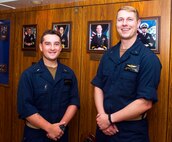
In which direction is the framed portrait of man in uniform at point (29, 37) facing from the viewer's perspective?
toward the camera

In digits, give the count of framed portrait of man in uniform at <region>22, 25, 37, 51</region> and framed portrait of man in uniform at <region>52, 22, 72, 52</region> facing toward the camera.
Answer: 2

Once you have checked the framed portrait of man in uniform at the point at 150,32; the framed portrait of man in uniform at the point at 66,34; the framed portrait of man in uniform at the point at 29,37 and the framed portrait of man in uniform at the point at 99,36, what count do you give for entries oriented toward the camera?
4

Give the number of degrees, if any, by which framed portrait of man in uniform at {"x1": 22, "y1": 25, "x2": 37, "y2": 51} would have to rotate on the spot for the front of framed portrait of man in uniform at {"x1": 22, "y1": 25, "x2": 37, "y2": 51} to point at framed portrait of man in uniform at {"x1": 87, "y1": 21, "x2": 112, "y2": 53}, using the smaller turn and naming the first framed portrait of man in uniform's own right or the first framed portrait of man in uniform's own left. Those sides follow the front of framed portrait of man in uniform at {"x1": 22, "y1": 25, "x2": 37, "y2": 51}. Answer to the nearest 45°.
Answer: approximately 45° to the first framed portrait of man in uniform's own left

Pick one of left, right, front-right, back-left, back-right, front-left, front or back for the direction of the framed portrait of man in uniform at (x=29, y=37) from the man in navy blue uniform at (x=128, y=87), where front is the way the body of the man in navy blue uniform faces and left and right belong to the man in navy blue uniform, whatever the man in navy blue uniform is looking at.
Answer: right

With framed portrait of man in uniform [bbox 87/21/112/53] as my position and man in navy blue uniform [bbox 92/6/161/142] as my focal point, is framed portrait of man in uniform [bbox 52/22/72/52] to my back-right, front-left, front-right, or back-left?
back-right

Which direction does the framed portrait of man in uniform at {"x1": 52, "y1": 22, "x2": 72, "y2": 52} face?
toward the camera

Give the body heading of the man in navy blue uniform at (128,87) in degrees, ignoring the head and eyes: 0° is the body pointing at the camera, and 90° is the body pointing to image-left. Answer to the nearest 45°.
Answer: approximately 45°

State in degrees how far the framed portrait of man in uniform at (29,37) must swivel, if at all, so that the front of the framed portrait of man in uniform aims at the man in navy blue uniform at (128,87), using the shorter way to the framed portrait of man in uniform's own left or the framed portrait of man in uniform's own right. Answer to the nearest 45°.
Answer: approximately 45° to the framed portrait of man in uniform's own left

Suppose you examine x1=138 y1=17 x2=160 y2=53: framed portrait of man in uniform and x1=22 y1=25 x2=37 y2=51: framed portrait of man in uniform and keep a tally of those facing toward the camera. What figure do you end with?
2

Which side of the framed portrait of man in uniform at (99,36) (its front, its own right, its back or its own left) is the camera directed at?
front
